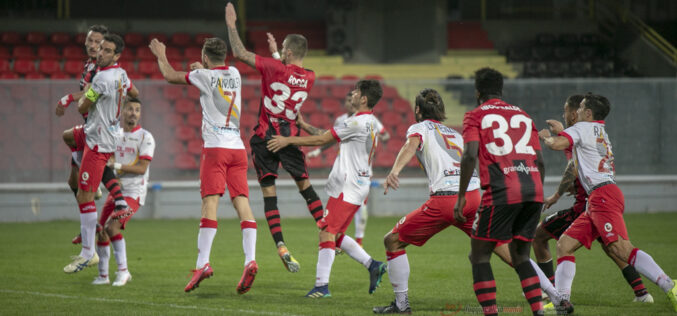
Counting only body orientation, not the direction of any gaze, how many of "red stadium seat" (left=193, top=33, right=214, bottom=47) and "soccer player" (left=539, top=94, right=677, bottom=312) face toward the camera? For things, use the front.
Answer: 1

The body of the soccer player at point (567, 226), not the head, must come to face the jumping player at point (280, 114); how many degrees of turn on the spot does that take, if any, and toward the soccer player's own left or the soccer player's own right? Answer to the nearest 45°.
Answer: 0° — they already face them

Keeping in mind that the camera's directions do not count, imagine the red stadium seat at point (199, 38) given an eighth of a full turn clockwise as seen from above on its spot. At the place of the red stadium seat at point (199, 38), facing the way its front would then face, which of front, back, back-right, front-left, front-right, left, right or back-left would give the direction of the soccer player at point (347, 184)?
front-left

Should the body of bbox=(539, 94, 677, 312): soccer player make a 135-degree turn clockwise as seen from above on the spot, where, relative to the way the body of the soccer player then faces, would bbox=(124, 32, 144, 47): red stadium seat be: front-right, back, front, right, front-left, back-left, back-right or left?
back-left

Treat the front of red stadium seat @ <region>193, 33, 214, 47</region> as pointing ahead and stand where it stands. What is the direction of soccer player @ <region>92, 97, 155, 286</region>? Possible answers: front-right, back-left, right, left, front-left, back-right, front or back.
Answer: front

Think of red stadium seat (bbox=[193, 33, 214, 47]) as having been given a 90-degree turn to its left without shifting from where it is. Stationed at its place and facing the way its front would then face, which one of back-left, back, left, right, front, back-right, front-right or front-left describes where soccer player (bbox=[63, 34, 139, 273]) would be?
right

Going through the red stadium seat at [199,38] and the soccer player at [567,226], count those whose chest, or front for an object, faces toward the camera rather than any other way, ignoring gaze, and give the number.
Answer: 1

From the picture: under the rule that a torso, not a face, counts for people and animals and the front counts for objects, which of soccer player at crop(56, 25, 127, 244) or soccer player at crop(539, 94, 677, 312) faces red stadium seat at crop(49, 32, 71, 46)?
soccer player at crop(539, 94, 677, 312)

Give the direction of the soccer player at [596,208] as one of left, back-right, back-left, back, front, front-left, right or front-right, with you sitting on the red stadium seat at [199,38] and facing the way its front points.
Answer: front

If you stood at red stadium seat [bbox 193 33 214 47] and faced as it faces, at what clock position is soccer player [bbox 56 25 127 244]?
The soccer player is roughly at 12 o'clock from the red stadium seat.

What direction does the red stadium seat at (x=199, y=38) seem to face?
toward the camera

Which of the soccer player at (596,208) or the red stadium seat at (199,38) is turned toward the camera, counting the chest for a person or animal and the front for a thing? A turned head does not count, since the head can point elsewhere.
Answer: the red stadium seat

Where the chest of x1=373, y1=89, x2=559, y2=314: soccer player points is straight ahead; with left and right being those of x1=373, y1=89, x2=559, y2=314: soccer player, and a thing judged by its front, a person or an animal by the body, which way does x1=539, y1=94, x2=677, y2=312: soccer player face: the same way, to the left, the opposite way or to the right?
the same way

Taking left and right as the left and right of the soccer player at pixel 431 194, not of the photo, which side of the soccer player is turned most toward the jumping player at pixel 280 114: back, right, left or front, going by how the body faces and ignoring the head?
front

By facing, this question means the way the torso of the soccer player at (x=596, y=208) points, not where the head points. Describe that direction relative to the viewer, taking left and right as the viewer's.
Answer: facing away from the viewer and to the left of the viewer

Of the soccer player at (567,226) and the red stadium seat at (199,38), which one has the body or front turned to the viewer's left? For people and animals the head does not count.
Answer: the soccer player
